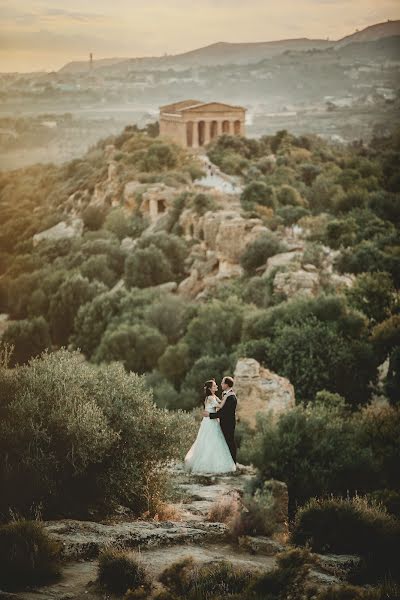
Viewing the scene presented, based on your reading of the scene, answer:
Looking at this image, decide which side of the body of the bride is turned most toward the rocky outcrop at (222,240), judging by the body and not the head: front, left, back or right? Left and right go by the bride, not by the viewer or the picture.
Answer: left

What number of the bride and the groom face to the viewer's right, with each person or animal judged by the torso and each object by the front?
1

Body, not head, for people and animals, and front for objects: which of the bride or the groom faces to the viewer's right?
the bride

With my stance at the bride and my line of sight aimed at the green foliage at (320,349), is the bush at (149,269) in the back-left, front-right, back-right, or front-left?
front-left

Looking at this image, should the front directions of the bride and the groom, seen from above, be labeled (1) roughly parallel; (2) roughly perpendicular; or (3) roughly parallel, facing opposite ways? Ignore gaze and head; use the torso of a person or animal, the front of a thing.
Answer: roughly parallel, facing opposite ways

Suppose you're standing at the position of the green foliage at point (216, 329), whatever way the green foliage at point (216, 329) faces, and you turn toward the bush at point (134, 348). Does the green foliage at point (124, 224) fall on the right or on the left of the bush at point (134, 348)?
right

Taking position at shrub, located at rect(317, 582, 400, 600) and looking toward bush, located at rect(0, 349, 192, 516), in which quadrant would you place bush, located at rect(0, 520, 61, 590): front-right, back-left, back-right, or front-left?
front-left

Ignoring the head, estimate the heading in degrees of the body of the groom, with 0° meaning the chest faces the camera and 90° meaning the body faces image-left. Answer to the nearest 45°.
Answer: approximately 90°

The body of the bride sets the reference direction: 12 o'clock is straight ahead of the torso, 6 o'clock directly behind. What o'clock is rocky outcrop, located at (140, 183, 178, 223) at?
The rocky outcrop is roughly at 9 o'clock from the bride.

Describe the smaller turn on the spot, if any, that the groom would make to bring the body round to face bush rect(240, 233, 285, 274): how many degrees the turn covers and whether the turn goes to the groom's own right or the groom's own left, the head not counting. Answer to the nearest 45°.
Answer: approximately 90° to the groom's own right

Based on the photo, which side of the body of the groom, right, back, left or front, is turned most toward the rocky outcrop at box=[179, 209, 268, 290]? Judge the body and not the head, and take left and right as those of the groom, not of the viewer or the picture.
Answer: right

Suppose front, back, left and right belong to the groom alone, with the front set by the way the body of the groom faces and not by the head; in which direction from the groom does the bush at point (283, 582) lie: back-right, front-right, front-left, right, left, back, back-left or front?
left

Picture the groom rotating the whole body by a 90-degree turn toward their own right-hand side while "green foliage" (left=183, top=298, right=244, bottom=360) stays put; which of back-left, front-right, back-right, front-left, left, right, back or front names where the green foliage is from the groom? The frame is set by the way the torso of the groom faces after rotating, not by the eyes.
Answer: front

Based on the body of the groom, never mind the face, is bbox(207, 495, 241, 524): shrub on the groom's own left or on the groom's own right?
on the groom's own left

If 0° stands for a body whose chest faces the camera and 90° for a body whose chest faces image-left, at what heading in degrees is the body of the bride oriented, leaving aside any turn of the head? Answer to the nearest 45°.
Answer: approximately 270°

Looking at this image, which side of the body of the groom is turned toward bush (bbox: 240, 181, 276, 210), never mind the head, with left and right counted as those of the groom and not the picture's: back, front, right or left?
right

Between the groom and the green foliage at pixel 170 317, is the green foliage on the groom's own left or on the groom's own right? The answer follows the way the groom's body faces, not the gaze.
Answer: on the groom's own right
